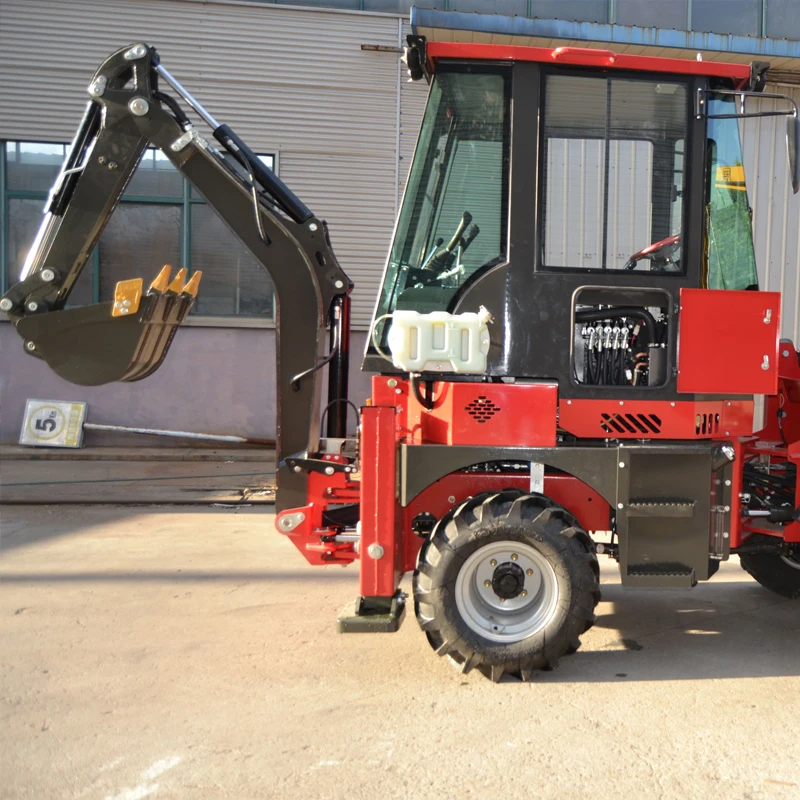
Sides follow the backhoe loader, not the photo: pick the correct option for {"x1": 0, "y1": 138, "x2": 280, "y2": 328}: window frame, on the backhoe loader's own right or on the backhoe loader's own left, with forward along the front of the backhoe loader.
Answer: on the backhoe loader's own left

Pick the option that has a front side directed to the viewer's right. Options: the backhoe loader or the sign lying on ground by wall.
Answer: the backhoe loader

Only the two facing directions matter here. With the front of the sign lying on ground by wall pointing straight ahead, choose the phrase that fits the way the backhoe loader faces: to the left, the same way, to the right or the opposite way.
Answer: to the left

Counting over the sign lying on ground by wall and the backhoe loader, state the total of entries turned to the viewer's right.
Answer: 1

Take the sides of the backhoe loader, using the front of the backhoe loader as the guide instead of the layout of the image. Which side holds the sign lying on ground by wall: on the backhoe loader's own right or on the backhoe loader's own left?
on the backhoe loader's own left

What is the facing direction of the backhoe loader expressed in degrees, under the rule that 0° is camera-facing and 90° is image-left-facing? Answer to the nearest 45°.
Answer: approximately 270°

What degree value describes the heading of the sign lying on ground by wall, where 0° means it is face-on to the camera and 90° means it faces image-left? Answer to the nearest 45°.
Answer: approximately 0°

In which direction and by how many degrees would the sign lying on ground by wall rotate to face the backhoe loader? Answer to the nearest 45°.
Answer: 0° — it already faces it
